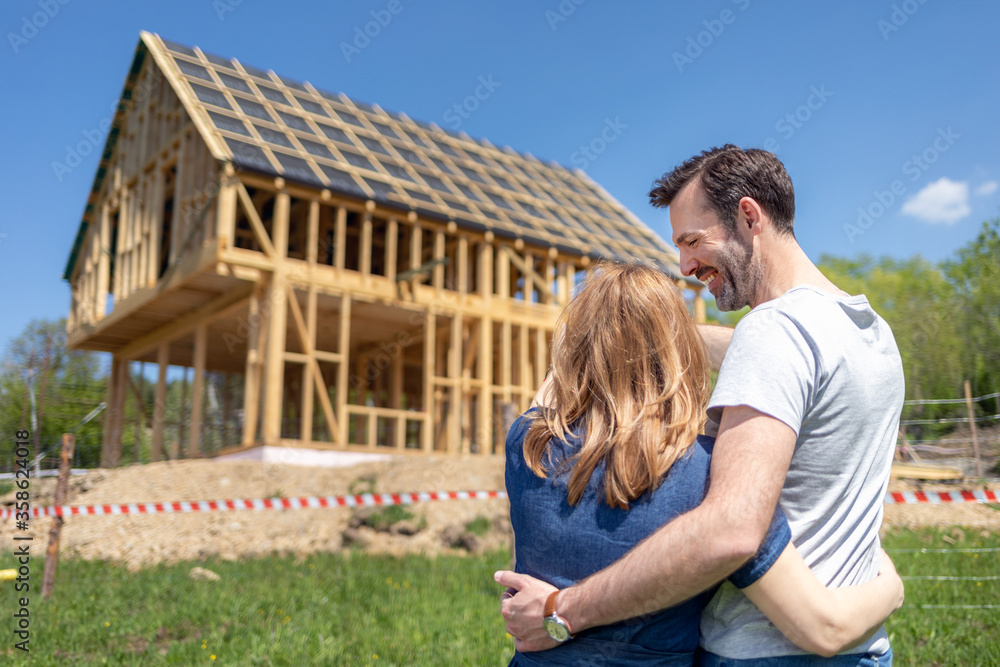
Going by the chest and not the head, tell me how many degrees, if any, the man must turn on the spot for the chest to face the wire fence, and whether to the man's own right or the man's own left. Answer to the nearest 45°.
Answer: approximately 45° to the man's own right

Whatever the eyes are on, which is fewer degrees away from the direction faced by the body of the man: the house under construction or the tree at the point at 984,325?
the house under construction

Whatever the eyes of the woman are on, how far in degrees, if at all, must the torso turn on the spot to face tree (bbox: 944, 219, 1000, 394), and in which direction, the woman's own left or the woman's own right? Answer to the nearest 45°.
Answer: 0° — they already face it

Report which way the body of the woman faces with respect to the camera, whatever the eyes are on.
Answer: away from the camera

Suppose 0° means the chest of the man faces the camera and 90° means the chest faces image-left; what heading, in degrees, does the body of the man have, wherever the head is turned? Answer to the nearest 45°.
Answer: approximately 135°

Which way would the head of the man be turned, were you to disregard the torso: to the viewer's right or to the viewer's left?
to the viewer's left

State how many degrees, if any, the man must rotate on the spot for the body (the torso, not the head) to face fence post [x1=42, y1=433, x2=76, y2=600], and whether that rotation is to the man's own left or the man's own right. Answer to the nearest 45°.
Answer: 0° — they already face it

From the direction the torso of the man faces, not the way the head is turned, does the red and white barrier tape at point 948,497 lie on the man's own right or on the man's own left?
on the man's own right

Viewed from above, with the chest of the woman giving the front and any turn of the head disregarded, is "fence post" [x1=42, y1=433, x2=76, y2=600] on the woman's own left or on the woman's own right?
on the woman's own left

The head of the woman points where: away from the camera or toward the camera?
away from the camera
